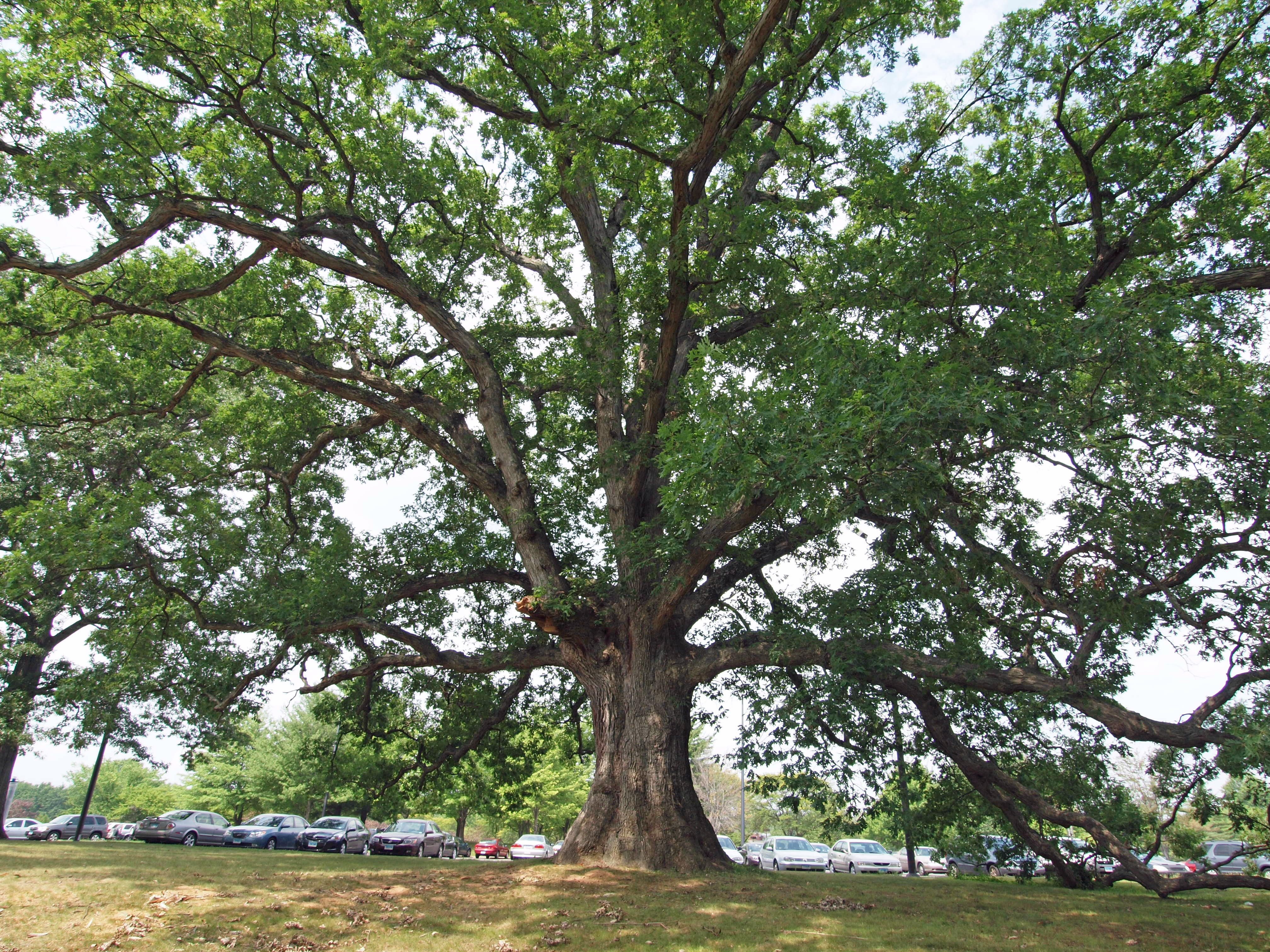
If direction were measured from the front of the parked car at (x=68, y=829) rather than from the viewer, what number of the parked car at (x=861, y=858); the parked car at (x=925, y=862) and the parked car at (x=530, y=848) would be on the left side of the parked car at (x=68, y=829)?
3

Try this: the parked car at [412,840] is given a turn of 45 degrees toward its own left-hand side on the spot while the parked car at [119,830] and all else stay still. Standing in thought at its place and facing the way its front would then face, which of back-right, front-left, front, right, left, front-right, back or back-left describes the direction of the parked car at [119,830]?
back-right

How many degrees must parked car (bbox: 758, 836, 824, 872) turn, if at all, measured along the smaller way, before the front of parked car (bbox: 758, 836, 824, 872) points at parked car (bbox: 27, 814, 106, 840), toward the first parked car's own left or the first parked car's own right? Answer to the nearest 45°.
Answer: approximately 135° to the first parked car's own right

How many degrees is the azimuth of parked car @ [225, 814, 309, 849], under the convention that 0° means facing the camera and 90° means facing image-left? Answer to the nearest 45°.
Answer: approximately 45°

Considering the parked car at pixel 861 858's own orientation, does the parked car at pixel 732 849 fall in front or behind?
behind

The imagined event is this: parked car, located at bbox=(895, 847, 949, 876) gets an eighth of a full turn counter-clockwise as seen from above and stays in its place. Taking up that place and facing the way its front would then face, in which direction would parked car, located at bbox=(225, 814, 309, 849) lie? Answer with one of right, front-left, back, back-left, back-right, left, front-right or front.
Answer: back-right

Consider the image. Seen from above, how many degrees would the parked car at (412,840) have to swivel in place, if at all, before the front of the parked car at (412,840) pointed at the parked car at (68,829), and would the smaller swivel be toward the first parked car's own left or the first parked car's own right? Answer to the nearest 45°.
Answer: approximately 90° to the first parked car's own right

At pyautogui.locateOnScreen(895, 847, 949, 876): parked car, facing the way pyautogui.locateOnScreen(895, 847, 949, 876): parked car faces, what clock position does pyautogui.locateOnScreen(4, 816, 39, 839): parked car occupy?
pyautogui.locateOnScreen(4, 816, 39, 839): parked car is roughly at 4 o'clock from pyautogui.locateOnScreen(895, 847, 949, 876): parked car.

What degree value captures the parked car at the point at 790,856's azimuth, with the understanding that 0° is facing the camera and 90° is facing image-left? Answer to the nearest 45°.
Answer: approximately 315°
